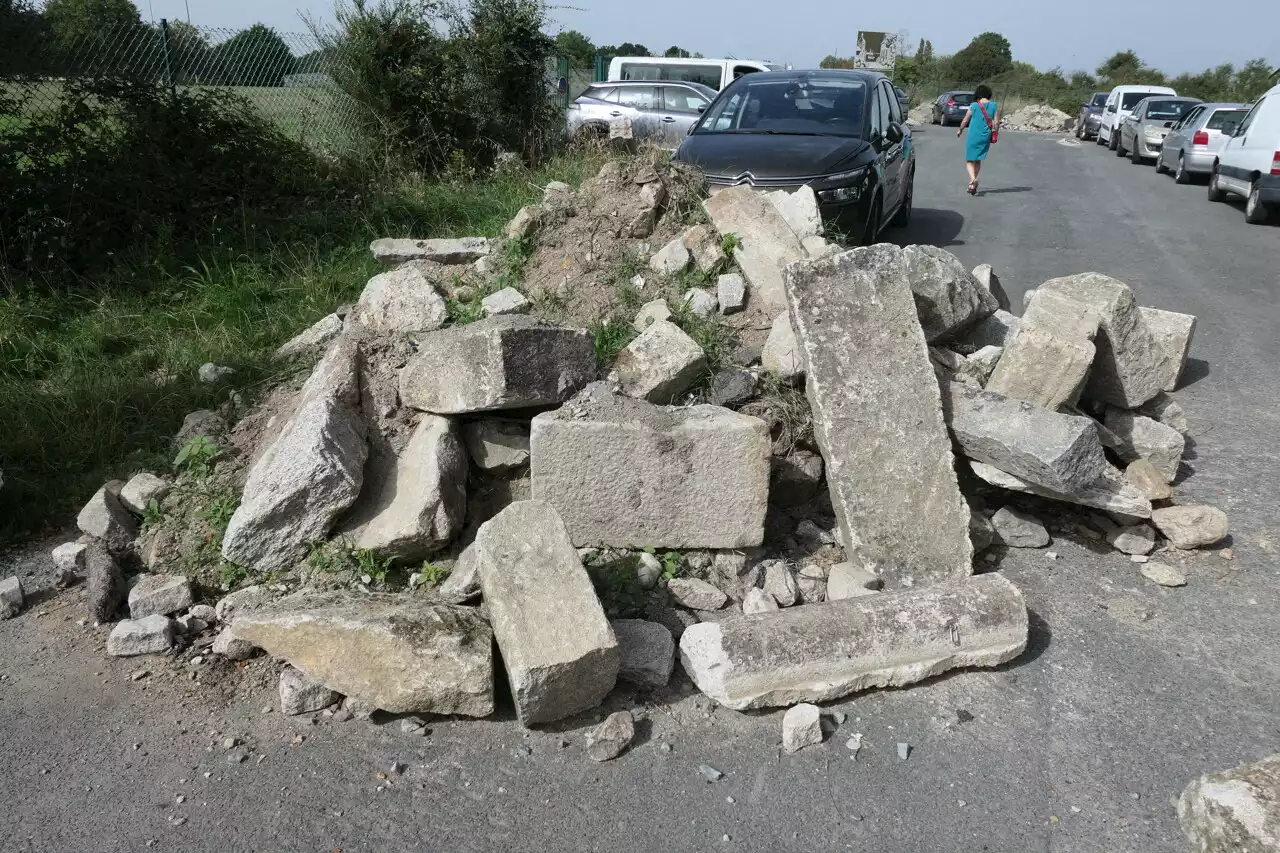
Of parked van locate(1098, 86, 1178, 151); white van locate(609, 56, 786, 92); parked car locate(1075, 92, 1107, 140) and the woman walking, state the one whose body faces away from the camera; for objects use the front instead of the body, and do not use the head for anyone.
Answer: the woman walking

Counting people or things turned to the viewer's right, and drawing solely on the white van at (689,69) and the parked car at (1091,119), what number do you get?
1

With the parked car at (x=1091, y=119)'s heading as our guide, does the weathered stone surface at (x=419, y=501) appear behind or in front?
in front

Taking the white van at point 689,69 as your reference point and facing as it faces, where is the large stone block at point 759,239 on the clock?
The large stone block is roughly at 3 o'clock from the white van.

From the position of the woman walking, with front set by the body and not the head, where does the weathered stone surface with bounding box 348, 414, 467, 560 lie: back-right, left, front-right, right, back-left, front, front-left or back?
back

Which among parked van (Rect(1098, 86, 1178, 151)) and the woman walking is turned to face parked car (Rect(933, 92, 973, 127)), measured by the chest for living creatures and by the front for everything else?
the woman walking

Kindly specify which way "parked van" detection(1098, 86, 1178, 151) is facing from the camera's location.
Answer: facing the viewer and to the left of the viewer

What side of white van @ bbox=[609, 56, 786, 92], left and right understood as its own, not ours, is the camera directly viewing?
right

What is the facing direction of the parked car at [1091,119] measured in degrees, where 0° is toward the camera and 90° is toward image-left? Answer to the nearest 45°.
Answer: approximately 45°

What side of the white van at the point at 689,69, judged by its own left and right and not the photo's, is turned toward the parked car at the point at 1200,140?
front

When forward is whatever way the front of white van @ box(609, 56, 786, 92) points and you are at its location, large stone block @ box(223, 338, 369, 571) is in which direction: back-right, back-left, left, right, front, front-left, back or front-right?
right

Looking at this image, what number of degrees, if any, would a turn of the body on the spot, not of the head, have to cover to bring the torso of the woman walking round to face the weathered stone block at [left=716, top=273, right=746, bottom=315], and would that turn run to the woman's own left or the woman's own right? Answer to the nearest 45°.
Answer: approximately 180°

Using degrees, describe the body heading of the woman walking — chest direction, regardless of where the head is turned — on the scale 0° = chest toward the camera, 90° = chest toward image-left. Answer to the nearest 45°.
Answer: approximately 180°

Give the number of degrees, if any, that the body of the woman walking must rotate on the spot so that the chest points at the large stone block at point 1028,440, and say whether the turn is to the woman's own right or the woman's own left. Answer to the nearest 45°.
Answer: approximately 180°

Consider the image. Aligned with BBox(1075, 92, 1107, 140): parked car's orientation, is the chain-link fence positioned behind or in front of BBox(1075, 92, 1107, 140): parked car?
in front

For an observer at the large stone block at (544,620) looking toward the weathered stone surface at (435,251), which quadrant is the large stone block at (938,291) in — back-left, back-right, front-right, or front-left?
front-right
